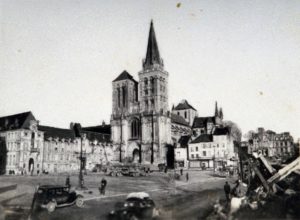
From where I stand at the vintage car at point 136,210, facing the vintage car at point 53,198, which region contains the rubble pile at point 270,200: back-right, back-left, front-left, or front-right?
back-right

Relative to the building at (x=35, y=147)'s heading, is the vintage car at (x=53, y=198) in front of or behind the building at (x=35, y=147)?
in front

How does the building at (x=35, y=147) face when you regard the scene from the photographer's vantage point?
facing the viewer and to the right of the viewer

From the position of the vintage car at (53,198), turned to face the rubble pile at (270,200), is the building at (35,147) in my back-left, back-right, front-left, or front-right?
back-left

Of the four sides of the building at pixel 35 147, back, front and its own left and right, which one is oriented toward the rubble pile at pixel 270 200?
front

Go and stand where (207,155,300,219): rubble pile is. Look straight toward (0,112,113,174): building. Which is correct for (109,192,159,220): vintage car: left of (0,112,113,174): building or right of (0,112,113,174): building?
left
